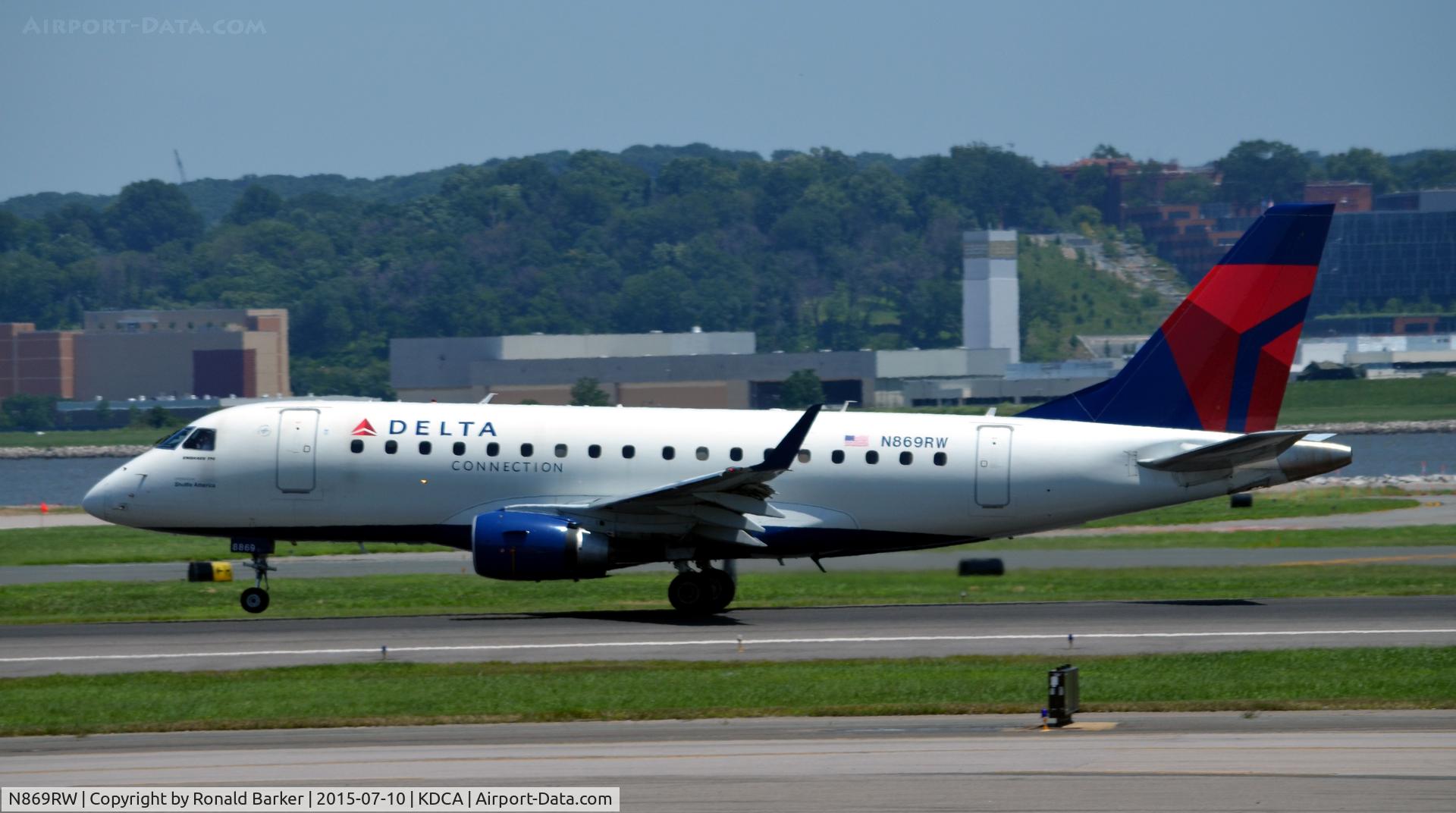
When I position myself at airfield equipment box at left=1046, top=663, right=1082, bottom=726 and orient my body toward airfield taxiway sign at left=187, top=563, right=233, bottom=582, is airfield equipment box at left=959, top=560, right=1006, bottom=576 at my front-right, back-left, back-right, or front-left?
front-right

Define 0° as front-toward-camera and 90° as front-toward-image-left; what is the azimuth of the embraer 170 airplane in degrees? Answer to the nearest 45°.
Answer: approximately 90°

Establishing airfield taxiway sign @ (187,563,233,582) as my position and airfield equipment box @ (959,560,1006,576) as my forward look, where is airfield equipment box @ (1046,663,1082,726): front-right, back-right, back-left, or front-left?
front-right

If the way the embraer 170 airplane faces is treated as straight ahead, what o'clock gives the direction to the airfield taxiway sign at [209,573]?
The airfield taxiway sign is roughly at 1 o'clock from the embraer 170 airplane.

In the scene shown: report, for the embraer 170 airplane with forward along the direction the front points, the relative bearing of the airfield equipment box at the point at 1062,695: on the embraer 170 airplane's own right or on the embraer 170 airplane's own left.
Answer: on the embraer 170 airplane's own left
